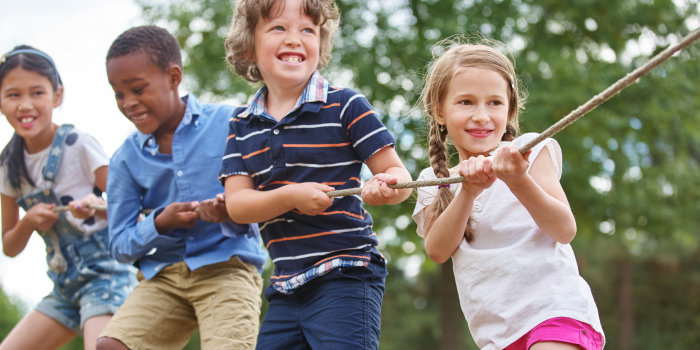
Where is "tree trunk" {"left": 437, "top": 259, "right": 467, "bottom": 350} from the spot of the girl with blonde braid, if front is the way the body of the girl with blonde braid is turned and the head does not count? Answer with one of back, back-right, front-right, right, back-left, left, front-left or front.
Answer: back

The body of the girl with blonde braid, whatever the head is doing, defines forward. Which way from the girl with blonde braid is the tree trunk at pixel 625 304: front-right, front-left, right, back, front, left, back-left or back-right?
back

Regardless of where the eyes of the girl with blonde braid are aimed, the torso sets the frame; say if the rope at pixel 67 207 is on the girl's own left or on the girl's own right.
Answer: on the girl's own right

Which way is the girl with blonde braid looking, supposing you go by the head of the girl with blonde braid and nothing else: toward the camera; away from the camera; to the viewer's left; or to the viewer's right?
toward the camera

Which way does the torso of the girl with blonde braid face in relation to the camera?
toward the camera

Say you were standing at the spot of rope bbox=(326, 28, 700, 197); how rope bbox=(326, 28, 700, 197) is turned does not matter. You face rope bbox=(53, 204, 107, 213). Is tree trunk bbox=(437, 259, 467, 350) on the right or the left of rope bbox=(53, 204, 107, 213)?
right

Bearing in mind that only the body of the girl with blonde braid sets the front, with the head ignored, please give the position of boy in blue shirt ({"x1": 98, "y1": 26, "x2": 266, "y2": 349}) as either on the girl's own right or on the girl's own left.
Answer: on the girl's own right
